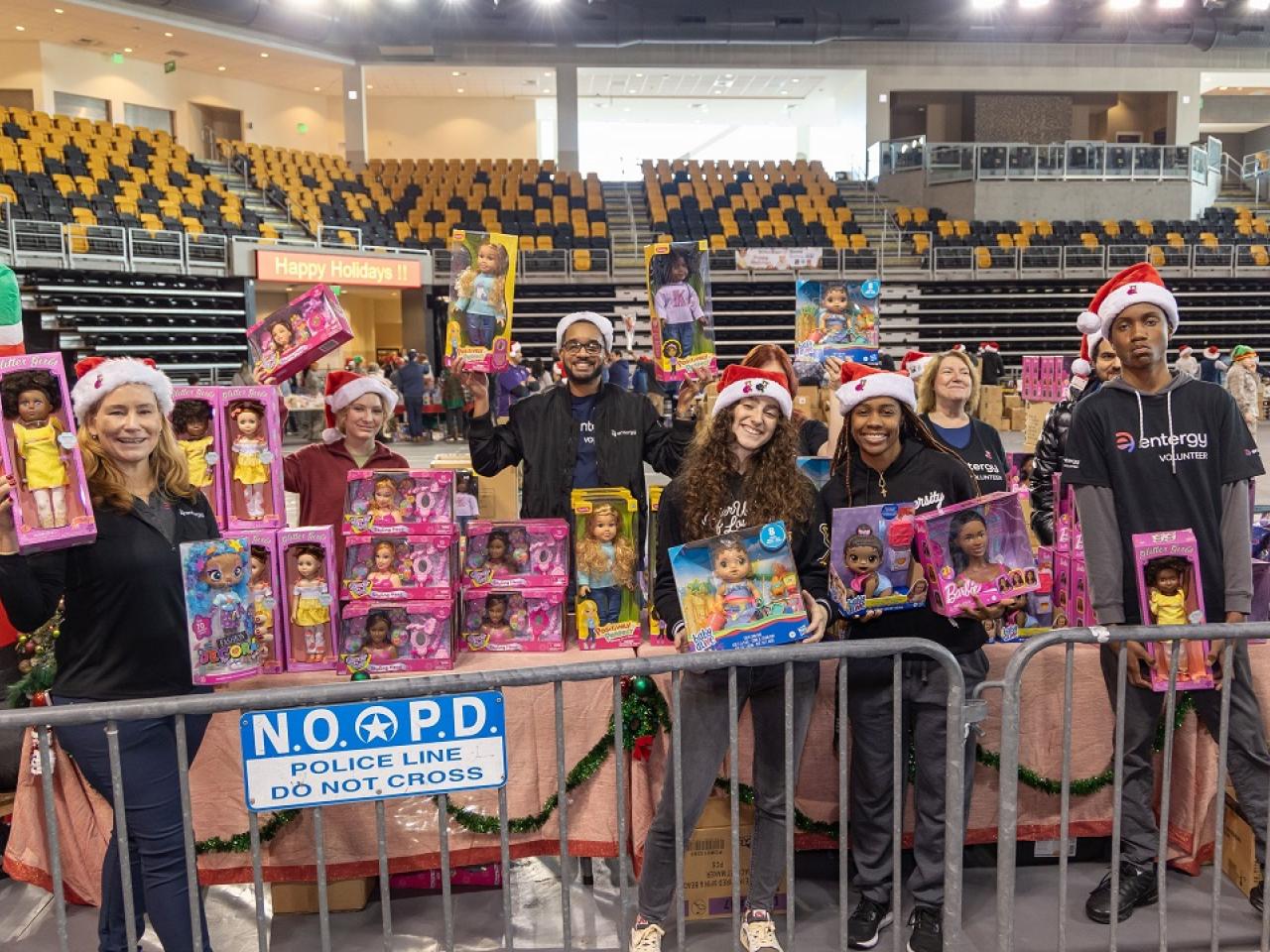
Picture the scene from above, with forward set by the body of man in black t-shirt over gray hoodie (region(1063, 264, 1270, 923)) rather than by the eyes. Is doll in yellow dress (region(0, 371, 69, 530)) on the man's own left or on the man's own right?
on the man's own right

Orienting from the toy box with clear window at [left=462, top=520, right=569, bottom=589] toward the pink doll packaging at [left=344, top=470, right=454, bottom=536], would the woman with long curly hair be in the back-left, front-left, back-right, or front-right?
back-left

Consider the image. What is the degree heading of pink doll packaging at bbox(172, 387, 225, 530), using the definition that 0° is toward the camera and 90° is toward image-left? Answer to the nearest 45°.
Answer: approximately 0°

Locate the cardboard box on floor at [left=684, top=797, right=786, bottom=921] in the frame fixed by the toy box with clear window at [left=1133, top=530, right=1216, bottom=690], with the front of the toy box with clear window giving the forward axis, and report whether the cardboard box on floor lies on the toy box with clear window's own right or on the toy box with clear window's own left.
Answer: on the toy box with clear window's own right

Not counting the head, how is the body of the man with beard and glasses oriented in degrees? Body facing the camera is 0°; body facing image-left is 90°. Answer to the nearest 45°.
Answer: approximately 0°

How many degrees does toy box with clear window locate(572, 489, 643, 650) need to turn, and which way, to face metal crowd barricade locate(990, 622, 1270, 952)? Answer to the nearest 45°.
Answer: approximately 45° to its left
